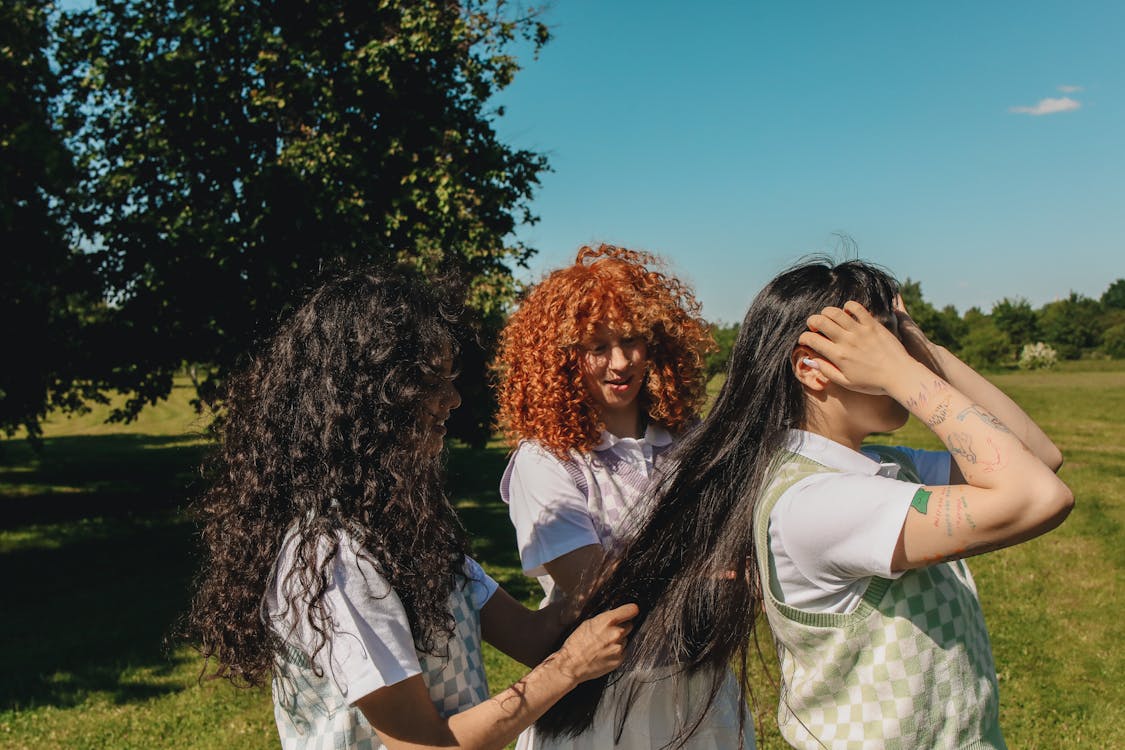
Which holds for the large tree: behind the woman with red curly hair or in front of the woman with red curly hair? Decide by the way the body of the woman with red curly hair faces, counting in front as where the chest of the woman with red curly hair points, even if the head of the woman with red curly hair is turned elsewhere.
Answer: behind

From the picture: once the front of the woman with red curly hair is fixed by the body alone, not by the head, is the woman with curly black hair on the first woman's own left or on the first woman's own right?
on the first woman's own right

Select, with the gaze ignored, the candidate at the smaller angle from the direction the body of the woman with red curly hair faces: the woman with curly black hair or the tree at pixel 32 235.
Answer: the woman with curly black hair

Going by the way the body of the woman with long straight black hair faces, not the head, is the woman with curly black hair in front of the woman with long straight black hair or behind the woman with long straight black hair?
behind

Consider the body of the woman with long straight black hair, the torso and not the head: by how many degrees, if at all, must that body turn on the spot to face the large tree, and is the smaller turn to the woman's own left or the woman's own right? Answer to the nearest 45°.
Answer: approximately 135° to the woman's own left

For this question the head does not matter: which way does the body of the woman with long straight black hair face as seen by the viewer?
to the viewer's right

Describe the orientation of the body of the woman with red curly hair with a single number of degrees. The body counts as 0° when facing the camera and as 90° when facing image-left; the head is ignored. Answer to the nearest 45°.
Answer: approximately 315°

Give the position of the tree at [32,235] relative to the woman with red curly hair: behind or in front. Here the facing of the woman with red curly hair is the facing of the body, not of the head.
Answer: behind

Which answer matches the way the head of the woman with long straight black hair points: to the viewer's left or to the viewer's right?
to the viewer's right
